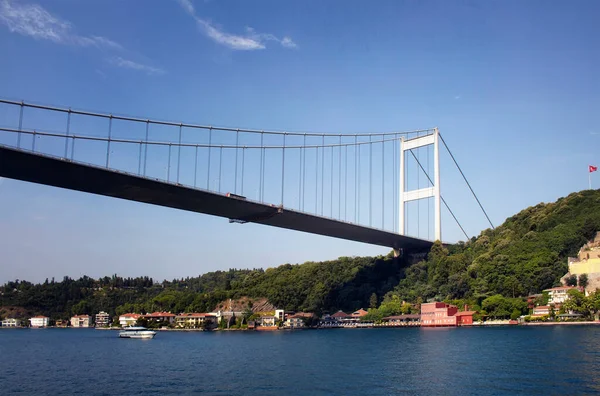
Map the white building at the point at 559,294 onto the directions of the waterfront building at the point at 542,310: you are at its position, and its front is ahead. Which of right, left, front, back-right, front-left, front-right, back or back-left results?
left

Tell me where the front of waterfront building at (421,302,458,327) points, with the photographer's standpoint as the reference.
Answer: facing the viewer

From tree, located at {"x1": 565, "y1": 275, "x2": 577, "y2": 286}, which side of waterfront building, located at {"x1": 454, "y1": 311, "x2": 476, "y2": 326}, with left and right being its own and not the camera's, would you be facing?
left

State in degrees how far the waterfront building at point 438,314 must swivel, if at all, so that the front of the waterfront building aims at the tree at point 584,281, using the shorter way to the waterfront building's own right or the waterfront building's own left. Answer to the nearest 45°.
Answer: approximately 90° to the waterfront building's own left

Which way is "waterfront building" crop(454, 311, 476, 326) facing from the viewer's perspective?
toward the camera

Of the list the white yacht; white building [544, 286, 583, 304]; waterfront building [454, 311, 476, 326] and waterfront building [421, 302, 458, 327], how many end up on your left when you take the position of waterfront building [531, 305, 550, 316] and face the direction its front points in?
1

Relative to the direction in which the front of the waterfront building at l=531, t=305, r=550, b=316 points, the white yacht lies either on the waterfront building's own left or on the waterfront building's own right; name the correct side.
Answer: on the waterfront building's own right

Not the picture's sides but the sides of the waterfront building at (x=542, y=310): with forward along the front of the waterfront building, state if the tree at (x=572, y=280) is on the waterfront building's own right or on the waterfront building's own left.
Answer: on the waterfront building's own left
